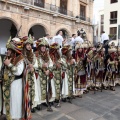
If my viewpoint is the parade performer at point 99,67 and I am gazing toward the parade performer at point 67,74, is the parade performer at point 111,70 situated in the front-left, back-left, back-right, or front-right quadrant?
back-left

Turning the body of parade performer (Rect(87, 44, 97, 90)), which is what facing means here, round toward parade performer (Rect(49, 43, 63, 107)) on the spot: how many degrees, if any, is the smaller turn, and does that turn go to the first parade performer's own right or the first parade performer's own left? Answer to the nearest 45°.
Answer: approximately 45° to the first parade performer's own right

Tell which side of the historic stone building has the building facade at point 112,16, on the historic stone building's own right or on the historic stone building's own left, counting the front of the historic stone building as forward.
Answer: on the historic stone building's own left

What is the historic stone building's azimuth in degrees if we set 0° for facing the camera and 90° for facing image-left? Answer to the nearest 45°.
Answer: approximately 315°
